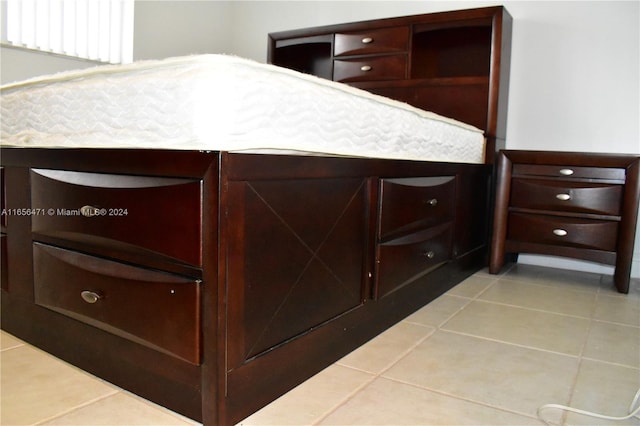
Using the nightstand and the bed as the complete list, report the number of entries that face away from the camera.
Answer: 0

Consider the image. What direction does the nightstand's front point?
toward the camera

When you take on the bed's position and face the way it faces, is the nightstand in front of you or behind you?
behind

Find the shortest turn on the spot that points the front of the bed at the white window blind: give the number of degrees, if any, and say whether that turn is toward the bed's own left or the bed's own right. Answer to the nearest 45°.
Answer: approximately 90° to the bed's own right

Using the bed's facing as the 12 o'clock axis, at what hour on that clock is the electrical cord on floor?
The electrical cord on floor is roughly at 8 o'clock from the bed.

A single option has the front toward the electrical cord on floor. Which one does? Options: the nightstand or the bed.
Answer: the nightstand

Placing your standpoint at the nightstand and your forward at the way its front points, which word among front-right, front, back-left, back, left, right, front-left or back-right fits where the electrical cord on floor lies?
front

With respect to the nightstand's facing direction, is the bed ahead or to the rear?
ahead

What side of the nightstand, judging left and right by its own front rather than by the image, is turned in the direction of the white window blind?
right

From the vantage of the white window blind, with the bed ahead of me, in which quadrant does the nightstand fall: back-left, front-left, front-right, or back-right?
front-left
